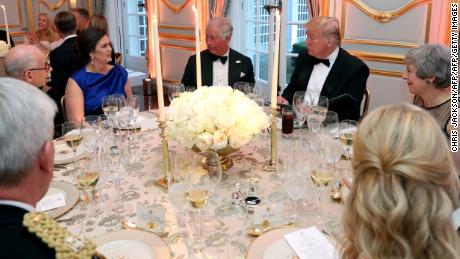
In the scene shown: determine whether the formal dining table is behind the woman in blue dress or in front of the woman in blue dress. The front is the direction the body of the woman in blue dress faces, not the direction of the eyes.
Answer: in front

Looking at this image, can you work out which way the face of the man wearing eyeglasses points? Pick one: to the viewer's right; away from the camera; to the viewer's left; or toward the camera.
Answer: to the viewer's right

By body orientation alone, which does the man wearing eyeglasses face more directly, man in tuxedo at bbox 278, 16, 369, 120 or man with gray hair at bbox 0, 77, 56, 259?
the man in tuxedo

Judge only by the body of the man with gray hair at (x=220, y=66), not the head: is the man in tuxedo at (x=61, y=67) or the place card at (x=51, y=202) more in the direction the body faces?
the place card

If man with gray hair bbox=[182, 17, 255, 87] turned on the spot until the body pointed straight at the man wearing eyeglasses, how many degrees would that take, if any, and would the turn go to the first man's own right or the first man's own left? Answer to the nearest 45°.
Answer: approximately 45° to the first man's own right

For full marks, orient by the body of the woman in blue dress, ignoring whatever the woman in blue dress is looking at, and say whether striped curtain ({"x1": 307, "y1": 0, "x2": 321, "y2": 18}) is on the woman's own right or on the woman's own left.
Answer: on the woman's own left

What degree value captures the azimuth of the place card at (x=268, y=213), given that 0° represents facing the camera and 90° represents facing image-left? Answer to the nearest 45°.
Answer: approximately 0°

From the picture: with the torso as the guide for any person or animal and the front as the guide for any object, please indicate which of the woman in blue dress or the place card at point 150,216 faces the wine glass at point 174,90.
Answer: the woman in blue dress
